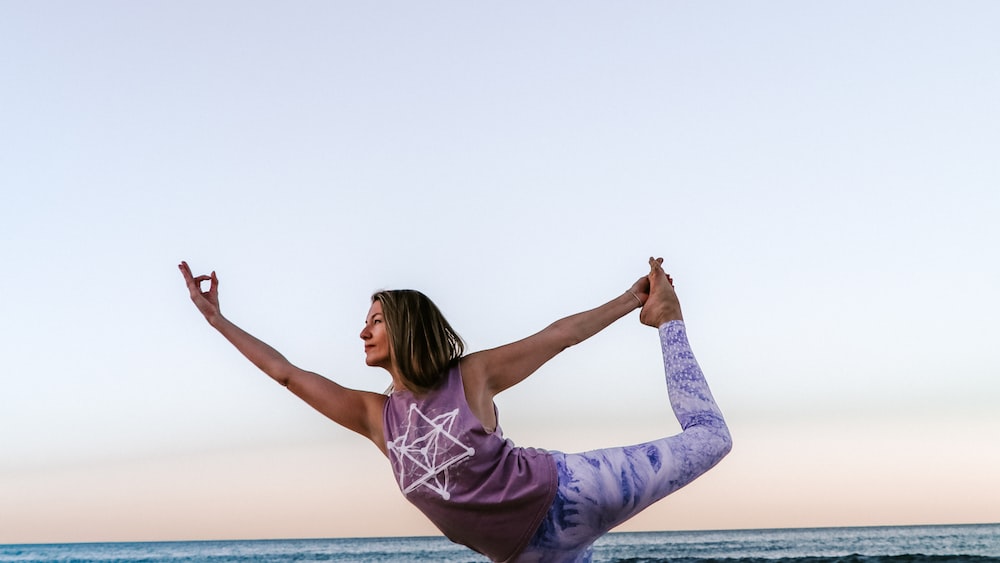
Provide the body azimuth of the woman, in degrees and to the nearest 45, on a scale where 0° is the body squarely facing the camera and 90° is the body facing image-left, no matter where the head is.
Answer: approximately 45°

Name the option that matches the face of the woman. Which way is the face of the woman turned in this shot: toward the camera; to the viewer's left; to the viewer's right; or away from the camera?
to the viewer's left
